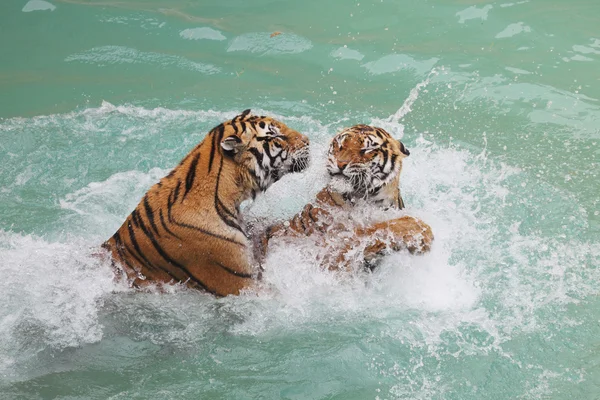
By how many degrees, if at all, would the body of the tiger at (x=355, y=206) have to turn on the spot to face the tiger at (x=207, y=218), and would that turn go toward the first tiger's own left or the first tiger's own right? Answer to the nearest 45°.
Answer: approximately 45° to the first tiger's own right

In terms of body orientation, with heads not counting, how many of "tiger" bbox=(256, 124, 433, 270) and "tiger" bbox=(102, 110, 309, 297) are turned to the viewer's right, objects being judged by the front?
1

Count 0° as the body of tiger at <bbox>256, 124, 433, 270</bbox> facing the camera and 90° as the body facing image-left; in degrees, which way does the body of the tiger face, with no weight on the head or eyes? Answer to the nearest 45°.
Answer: approximately 45°

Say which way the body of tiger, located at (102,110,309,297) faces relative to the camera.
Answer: to the viewer's right

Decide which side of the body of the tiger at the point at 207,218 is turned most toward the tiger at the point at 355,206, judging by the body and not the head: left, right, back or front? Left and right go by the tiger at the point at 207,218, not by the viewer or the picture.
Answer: front
